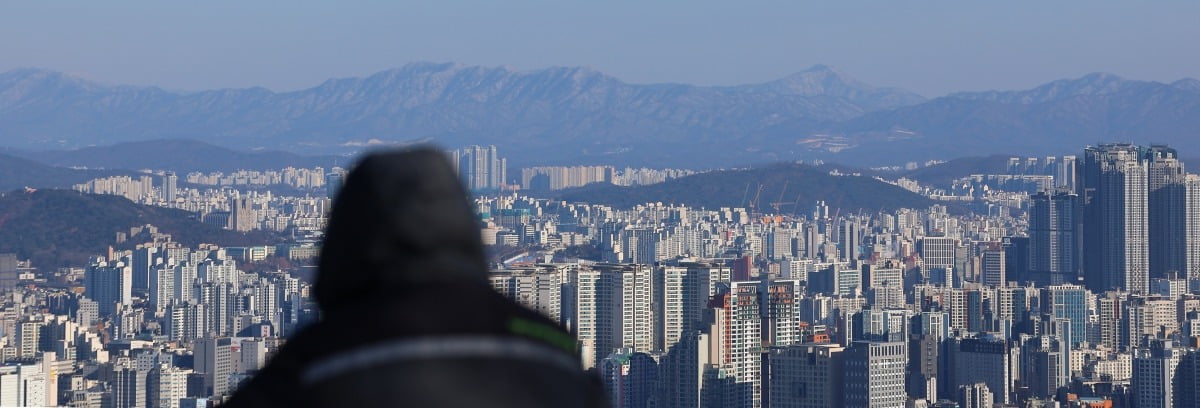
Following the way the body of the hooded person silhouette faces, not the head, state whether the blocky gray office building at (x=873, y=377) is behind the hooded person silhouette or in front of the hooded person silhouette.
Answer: in front

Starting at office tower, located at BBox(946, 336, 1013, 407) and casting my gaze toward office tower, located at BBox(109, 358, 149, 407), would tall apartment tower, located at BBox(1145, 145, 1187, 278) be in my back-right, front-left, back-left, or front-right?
back-right

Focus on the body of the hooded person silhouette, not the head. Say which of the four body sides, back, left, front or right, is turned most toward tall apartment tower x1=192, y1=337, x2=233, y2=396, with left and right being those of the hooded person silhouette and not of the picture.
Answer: front

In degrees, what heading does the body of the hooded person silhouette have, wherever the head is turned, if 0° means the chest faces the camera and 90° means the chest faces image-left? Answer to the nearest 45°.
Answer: approximately 180°

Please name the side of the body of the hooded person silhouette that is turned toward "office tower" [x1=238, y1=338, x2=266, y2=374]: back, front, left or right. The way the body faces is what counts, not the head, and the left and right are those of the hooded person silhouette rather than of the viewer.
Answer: front

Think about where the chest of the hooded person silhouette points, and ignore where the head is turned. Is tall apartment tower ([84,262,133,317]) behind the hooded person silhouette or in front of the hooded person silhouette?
in front
